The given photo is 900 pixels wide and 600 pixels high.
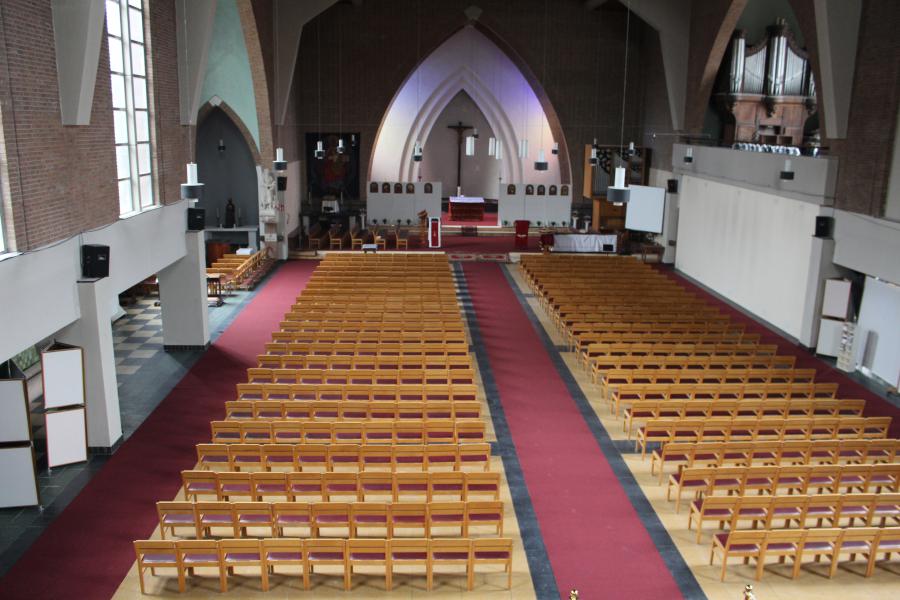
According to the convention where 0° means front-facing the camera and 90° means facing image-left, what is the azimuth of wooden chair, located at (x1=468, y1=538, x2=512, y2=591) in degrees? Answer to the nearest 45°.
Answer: approximately 180°

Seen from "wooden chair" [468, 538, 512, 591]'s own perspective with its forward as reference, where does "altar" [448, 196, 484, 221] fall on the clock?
The altar is roughly at 12 o'clock from the wooden chair.

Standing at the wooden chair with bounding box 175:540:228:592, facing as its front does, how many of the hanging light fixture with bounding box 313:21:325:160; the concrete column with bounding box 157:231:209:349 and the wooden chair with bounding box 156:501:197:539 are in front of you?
3

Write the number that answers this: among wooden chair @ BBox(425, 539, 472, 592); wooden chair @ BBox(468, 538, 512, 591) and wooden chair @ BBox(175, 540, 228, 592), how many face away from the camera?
3

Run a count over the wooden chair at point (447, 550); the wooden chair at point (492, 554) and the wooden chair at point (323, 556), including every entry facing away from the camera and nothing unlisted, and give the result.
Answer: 3

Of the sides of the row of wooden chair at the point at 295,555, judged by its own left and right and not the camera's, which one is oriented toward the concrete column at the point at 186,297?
front

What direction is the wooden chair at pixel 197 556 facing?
away from the camera

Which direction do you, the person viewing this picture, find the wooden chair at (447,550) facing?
facing away from the viewer

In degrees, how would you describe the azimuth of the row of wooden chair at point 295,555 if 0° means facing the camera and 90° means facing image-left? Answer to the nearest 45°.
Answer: approximately 180°

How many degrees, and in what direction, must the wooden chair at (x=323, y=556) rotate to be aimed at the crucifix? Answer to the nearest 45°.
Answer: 0° — it already faces it

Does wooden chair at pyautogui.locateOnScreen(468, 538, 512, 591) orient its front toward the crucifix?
yes

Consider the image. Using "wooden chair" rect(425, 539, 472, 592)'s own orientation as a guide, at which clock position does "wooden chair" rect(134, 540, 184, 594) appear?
"wooden chair" rect(134, 540, 184, 594) is roughly at 9 o'clock from "wooden chair" rect(425, 539, 472, 592).

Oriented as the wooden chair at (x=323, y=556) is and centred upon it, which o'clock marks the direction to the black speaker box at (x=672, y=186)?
The black speaker box is roughly at 1 o'clock from the wooden chair.

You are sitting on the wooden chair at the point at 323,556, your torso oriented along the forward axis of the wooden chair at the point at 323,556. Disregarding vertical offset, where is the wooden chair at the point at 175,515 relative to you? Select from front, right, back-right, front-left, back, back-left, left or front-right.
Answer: front-left

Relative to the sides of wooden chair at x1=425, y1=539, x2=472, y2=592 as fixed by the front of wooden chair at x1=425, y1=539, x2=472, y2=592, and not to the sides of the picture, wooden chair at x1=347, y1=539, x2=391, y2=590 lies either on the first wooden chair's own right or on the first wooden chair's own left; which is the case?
on the first wooden chair's own left

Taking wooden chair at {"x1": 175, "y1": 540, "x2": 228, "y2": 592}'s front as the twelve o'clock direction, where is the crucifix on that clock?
The crucifix is roughly at 1 o'clock from the wooden chair.

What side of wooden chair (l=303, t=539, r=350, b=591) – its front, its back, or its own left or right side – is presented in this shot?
back

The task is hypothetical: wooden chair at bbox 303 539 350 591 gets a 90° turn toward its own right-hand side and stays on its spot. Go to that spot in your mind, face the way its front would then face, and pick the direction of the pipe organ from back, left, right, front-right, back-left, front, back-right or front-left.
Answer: front-left
